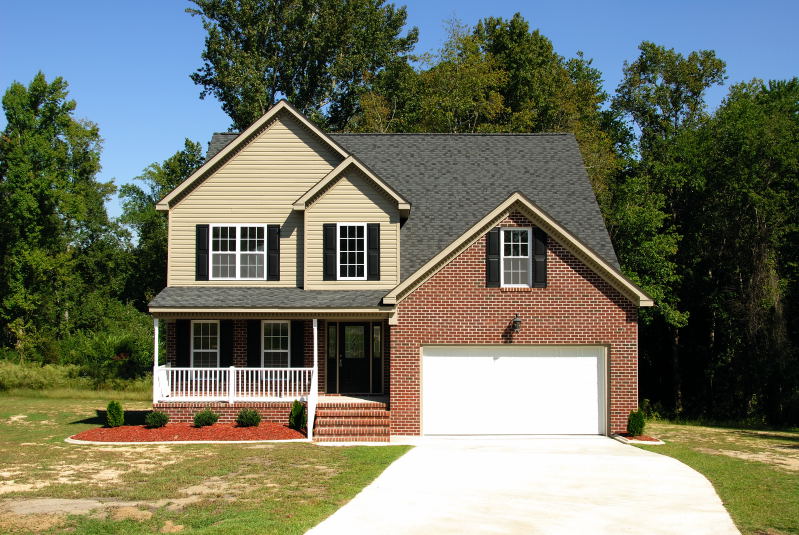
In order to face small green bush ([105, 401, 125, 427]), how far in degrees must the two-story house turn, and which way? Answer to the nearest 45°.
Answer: approximately 90° to its right

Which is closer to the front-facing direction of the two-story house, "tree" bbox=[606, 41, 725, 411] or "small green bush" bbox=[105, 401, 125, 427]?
the small green bush

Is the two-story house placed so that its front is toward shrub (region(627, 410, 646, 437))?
no

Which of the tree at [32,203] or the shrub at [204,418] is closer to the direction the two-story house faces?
the shrub

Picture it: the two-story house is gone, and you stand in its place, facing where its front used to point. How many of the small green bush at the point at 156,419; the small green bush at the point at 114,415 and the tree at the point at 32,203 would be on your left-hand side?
0

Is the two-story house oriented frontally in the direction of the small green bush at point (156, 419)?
no

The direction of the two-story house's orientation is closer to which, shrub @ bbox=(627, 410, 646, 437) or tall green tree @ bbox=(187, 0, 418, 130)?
the shrub

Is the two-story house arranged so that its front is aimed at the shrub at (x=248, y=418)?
no

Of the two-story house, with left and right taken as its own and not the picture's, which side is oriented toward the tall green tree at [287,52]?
back

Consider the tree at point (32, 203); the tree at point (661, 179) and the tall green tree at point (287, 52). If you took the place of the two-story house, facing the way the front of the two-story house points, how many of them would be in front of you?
0

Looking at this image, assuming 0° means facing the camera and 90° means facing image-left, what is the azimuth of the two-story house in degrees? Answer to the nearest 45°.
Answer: approximately 0°

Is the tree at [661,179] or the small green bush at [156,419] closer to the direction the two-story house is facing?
the small green bush

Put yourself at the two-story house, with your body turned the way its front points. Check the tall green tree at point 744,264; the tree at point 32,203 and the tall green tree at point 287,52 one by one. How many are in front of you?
0

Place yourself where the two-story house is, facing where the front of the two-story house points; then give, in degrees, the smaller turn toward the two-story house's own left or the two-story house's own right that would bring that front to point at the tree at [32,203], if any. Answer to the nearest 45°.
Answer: approximately 135° to the two-story house's own right

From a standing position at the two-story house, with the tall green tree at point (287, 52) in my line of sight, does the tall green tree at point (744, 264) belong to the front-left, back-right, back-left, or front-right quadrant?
front-right

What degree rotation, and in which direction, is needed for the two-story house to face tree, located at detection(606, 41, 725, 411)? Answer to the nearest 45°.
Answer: approximately 135° to its left

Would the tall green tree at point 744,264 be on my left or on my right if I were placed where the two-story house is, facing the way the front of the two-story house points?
on my left
